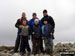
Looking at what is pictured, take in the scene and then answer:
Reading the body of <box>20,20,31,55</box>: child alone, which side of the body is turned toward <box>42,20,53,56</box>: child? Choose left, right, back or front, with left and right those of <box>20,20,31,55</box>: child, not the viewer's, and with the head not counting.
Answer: left

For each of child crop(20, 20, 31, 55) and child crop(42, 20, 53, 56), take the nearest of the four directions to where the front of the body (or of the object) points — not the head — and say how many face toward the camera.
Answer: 2

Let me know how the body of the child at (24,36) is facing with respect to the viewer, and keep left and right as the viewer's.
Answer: facing the viewer

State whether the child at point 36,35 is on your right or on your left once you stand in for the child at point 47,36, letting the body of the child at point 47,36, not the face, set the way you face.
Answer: on your right

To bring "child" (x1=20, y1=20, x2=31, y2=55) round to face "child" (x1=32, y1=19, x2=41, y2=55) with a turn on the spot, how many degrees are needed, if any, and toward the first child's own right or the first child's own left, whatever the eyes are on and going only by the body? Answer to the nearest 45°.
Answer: approximately 90° to the first child's own left

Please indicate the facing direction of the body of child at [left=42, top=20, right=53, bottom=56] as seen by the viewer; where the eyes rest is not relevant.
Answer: toward the camera

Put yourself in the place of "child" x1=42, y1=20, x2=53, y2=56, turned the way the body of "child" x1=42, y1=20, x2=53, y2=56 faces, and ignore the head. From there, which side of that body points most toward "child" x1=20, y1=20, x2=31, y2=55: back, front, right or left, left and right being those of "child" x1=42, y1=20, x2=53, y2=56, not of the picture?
right
